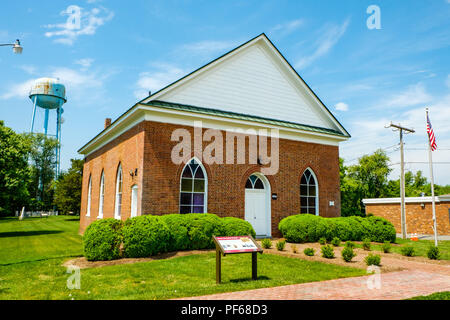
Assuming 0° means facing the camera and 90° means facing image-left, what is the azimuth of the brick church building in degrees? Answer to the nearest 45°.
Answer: approximately 315°

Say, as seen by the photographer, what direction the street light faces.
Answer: facing to the right of the viewer

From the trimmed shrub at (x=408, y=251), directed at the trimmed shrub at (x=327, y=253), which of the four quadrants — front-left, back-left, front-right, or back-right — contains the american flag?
back-right

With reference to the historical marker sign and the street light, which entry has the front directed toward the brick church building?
the street light

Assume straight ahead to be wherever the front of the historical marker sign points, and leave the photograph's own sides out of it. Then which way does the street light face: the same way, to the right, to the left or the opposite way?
to the left
